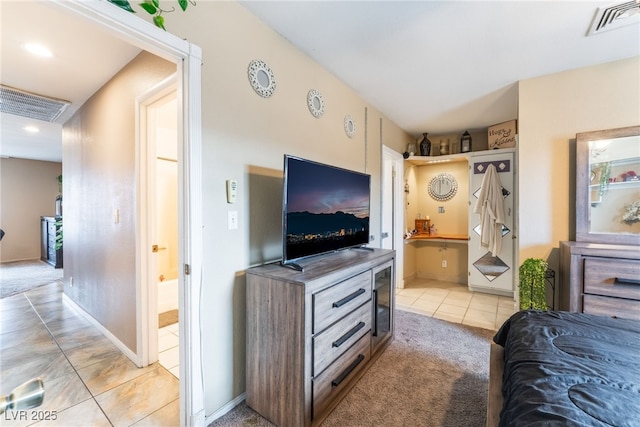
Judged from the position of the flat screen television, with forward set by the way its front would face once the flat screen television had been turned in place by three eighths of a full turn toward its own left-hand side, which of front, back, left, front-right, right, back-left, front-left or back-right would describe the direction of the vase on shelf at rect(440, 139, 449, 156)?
front-right

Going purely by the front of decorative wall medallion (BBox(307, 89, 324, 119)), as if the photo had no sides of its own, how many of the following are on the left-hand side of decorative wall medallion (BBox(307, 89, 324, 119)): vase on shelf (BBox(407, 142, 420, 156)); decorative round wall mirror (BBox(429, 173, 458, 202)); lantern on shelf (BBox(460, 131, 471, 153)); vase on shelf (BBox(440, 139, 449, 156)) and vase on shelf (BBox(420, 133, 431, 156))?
5

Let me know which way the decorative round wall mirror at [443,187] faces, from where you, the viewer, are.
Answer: facing the viewer

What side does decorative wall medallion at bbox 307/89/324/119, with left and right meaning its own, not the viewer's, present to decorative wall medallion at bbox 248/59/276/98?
right

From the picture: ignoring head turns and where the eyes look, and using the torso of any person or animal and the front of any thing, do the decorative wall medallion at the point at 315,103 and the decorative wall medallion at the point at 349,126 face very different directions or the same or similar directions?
same or similar directions

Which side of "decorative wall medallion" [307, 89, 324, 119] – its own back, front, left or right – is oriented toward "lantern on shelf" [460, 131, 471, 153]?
left

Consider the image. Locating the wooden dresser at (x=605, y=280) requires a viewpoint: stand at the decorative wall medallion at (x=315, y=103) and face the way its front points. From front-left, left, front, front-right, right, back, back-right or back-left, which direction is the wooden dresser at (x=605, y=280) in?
front-left

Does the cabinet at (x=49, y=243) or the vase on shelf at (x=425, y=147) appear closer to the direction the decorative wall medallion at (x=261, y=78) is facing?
the vase on shelf

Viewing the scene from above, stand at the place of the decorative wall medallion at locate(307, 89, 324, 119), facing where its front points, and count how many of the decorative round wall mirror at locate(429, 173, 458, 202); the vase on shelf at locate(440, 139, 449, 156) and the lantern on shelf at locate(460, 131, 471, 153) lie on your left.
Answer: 3

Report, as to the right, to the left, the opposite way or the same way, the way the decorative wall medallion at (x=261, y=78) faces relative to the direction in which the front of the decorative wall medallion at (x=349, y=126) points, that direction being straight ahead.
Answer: the same way

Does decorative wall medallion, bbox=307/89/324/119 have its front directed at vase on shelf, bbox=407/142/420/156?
no

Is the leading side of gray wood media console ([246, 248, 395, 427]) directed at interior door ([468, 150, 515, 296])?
no

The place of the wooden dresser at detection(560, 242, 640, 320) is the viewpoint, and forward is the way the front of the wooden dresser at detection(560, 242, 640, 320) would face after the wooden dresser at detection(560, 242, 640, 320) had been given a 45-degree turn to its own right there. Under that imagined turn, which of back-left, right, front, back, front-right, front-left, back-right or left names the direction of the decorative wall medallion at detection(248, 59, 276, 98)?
front

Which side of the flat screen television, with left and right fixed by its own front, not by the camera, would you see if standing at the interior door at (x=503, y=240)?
left

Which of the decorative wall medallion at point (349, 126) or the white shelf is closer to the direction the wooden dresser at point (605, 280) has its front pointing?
the decorative wall medallion

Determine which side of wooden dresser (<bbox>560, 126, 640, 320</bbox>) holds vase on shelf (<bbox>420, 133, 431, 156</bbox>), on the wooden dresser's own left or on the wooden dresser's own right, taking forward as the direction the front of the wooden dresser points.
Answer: on the wooden dresser's own right

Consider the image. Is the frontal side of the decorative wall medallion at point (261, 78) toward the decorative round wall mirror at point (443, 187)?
no

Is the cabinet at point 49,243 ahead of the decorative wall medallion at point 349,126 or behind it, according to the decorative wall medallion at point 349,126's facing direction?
behind

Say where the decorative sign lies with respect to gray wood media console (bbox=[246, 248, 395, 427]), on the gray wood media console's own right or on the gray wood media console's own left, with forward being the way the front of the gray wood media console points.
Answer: on the gray wood media console's own left

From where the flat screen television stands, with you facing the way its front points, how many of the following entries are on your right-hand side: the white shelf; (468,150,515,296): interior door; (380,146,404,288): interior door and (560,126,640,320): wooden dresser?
0
